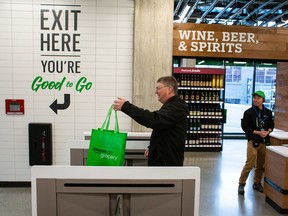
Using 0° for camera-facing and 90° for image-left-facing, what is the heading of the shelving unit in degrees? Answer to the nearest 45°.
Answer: approximately 0°

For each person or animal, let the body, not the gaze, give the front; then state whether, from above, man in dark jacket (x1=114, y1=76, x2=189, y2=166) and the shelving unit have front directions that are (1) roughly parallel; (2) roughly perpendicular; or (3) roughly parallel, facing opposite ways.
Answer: roughly perpendicular

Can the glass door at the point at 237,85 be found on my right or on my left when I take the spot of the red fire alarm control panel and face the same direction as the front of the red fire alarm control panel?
on my left

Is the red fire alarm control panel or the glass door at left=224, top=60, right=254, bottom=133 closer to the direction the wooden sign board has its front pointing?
the red fire alarm control panel

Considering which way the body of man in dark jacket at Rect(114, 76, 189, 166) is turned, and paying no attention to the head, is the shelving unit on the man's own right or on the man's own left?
on the man's own right

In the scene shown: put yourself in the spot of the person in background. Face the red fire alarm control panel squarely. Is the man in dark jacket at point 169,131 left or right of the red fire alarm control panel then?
left

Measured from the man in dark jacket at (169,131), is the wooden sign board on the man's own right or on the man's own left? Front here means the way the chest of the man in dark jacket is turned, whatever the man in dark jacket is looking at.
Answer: on the man's own right

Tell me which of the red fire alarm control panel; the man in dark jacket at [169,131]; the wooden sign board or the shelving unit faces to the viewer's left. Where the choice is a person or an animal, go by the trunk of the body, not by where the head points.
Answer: the man in dark jacket

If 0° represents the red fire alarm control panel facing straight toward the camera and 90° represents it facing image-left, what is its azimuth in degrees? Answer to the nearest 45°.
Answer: approximately 0°

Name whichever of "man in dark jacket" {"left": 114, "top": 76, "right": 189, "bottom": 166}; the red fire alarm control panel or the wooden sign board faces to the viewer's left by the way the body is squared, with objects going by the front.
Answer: the man in dark jacket
